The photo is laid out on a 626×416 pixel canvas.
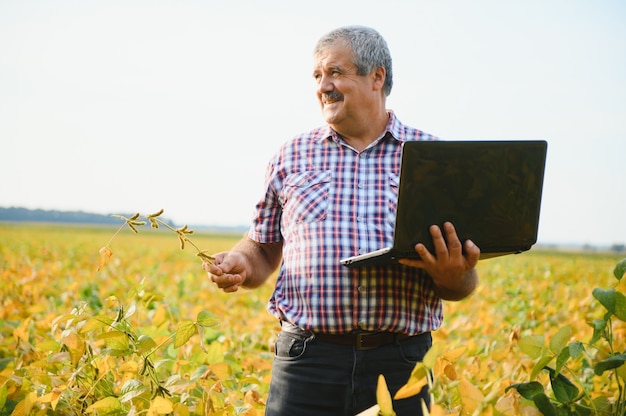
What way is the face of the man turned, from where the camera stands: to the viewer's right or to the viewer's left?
to the viewer's left

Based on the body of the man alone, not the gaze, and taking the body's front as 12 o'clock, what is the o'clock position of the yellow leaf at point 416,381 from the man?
The yellow leaf is roughly at 12 o'clock from the man.

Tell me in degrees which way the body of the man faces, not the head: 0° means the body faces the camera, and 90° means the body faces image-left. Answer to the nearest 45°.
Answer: approximately 0°
